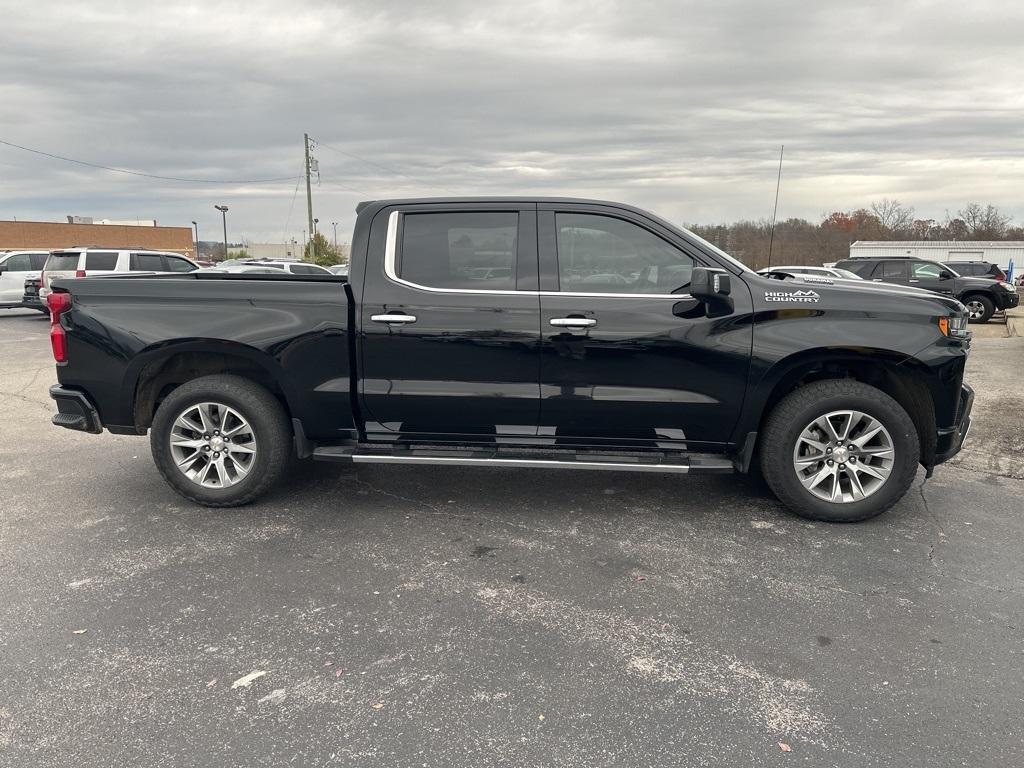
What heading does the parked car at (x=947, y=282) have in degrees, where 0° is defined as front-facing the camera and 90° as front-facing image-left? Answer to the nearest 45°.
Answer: approximately 270°

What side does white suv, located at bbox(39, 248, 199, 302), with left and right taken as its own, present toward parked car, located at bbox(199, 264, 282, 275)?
front

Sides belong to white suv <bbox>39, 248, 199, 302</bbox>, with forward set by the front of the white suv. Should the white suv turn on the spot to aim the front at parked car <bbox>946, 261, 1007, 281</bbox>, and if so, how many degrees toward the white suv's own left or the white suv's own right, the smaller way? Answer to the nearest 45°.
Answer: approximately 45° to the white suv's own right

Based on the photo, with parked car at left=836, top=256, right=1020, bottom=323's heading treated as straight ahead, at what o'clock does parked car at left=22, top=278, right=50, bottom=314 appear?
parked car at left=22, top=278, right=50, bottom=314 is roughly at 5 o'clock from parked car at left=836, top=256, right=1020, bottom=323.

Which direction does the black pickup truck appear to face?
to the viewer's right

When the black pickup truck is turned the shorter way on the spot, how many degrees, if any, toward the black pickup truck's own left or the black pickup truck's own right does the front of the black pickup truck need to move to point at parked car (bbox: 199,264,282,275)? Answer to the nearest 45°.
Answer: approximately 135° to the black pickup truck's own left

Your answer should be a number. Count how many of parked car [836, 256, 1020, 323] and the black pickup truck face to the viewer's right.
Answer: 2

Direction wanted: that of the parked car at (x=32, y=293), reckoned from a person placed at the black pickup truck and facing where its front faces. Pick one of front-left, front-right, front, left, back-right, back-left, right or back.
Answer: back-left

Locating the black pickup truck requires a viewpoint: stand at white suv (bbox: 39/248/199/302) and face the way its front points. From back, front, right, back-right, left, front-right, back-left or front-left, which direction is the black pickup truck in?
back-right

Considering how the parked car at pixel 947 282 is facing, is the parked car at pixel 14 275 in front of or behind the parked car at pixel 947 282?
behind

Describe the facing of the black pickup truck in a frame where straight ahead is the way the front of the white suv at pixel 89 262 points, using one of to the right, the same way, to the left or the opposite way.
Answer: to the right

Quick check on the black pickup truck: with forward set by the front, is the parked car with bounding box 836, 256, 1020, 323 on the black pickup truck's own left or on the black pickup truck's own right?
on the black pickup truck's own left

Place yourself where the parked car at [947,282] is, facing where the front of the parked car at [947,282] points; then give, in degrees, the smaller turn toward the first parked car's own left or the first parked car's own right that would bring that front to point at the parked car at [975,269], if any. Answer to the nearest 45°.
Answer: approximately 90° to the first parked car's own left

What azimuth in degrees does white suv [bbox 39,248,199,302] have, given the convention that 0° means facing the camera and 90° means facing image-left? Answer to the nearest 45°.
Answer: approximately 225°
